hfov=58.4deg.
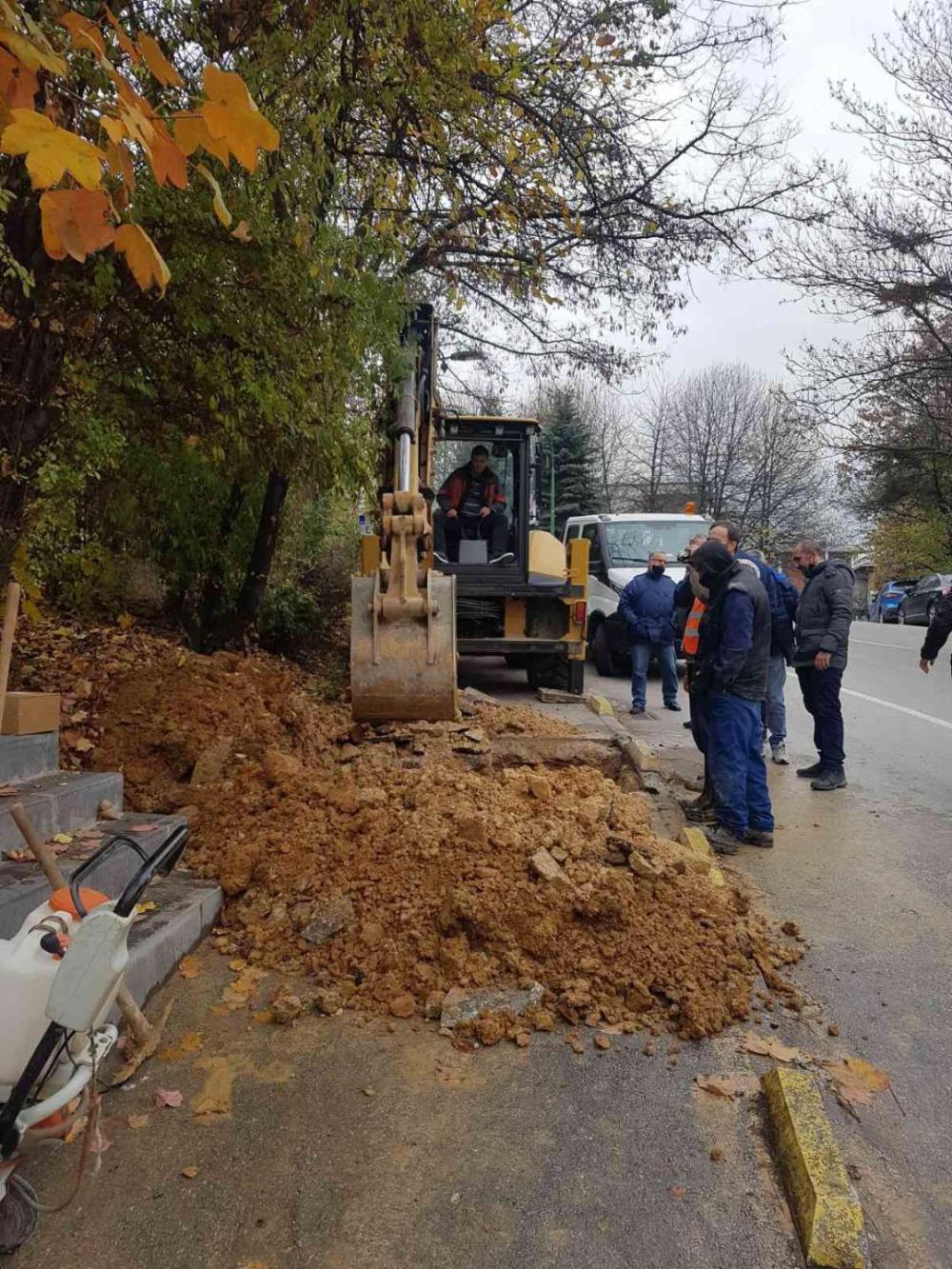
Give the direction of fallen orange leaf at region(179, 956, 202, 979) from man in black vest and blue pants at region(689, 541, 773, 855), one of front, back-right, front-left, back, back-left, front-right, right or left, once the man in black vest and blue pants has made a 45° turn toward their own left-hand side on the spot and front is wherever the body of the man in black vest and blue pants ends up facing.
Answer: front

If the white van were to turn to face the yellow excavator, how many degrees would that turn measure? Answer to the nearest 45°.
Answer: approximately 45° to its right

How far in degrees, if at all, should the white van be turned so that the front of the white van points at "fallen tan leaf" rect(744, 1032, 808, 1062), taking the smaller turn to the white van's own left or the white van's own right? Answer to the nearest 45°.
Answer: approximately 45° to the white van's own right

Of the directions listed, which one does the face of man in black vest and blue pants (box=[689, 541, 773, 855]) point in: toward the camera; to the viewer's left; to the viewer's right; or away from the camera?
to the viewer's left

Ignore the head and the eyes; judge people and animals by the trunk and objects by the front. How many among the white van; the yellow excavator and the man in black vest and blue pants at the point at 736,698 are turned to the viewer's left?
1

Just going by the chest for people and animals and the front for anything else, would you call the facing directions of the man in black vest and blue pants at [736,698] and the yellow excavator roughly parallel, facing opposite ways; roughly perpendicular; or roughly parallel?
roughly perpendicular

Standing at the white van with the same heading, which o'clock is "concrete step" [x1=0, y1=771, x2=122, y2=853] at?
The concrete step is roughly at 2 o'clock from the white van.

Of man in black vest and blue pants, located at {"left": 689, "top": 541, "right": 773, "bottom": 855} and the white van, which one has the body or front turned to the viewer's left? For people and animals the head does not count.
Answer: the man in black vest and blue pants

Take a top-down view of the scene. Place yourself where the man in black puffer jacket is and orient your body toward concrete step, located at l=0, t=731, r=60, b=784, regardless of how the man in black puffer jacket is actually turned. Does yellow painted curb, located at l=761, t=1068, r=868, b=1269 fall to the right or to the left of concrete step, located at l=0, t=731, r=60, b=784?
left

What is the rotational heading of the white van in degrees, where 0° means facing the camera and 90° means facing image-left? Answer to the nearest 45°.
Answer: approximately 315°

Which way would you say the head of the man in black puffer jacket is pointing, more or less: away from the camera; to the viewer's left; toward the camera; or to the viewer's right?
to the viewer's left

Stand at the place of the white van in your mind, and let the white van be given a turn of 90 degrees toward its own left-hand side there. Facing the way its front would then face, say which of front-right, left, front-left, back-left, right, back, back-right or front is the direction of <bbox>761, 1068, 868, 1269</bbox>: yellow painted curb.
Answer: back-right

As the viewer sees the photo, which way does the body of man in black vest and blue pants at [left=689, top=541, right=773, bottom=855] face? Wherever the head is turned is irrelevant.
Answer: to the viewer's left

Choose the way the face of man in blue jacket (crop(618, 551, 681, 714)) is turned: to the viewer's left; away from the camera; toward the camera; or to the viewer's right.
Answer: toward the camera
